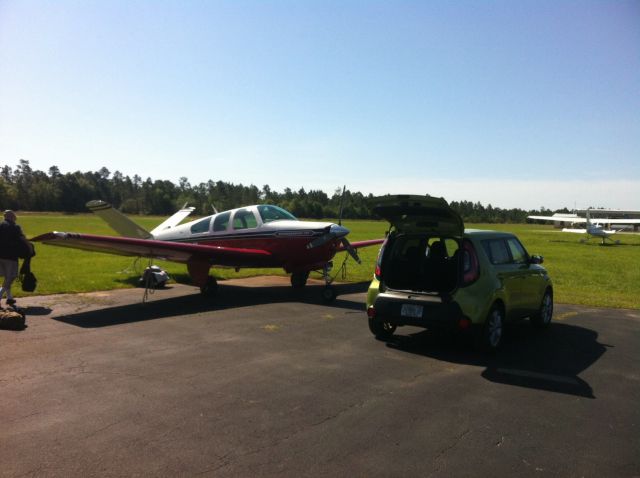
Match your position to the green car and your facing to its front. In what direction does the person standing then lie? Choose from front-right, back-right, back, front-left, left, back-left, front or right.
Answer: back-left

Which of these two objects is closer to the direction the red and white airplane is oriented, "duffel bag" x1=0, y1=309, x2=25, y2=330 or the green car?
the green car

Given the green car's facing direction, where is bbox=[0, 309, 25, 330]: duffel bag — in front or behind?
behind

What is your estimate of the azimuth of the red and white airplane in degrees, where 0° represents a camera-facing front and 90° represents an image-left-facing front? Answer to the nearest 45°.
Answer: approximately 315°

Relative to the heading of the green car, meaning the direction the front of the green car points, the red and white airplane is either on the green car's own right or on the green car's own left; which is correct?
on the green car's own left

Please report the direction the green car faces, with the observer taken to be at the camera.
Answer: facing away from the viewer and to the right of the viewer

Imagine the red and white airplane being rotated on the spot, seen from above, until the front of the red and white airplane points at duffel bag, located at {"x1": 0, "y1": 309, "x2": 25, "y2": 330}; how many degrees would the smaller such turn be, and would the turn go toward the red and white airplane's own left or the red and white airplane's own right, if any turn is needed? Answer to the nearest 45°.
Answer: approximately 90° to the red and white airplane's own right

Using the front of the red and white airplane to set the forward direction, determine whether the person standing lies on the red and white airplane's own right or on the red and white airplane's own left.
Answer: on the red and white airplane's own right

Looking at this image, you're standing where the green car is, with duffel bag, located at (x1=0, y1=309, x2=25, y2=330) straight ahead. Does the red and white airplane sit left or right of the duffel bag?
right
